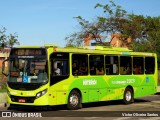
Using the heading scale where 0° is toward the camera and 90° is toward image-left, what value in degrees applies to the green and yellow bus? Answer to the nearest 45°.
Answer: approximately 45°
